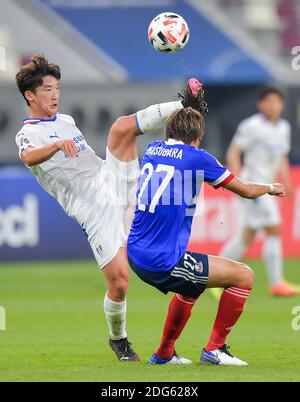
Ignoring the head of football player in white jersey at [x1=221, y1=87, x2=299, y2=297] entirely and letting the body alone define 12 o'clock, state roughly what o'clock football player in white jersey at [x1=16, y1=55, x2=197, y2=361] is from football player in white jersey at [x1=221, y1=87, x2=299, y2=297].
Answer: football player in white jersey at [x1=16, y1=55, x2=197, y2=361] is roughly at 2 o'clock from football player in white jersey at [x1=221, y1=87, x2=299, y2=297].

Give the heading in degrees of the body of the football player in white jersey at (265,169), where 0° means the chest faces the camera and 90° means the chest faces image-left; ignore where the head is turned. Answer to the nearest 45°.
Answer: approximately 315°

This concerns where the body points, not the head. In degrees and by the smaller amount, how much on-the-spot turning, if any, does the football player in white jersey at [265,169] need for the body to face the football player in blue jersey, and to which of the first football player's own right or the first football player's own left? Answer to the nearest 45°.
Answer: approximately 45° to the first football player's own right

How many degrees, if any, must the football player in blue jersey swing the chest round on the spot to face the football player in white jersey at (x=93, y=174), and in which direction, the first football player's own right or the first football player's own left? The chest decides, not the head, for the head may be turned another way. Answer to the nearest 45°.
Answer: approximately 90° to the first football player's own left

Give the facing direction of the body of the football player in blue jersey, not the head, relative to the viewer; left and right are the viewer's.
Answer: facing away from the viewer and to the right of the viewer

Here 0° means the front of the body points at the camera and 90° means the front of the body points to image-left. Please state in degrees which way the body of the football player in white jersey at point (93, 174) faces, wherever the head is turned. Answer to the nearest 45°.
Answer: approximately 315°
